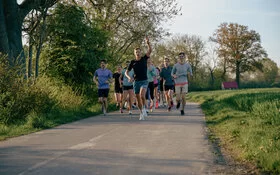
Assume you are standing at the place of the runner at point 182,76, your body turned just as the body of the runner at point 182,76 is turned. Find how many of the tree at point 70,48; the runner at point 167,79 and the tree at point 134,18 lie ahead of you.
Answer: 0

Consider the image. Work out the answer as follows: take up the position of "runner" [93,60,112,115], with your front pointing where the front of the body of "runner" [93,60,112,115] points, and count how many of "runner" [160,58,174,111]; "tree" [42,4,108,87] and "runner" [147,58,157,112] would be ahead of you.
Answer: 0

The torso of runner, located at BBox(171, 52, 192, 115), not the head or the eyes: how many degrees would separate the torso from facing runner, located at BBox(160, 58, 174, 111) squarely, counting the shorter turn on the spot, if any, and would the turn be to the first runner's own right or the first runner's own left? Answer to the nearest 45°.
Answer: approximately 180°

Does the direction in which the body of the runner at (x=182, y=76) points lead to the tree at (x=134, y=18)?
no

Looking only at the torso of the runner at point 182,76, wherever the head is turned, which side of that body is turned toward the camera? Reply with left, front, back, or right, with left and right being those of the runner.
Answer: front

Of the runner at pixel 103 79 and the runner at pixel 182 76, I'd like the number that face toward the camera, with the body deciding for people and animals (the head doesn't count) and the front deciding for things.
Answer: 2

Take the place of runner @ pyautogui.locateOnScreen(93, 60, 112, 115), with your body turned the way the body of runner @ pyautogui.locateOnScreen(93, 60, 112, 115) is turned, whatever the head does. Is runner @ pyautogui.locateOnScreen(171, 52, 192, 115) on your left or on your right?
on your left

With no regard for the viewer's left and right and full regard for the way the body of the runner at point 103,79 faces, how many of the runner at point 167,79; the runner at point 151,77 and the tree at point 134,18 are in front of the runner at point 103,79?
0

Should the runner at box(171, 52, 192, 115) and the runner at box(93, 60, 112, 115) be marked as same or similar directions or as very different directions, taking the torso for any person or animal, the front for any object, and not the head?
same or similar directions

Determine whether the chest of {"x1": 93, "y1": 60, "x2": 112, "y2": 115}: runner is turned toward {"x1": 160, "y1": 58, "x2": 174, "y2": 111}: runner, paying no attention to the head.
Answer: no

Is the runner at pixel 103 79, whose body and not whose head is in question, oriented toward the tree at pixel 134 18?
no

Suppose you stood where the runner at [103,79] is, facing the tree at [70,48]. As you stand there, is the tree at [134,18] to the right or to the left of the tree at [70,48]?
right

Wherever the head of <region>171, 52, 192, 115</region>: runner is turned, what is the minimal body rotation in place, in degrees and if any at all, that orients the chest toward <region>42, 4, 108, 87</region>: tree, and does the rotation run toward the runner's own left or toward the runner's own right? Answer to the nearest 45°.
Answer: approximately 135° to the runner's own right
